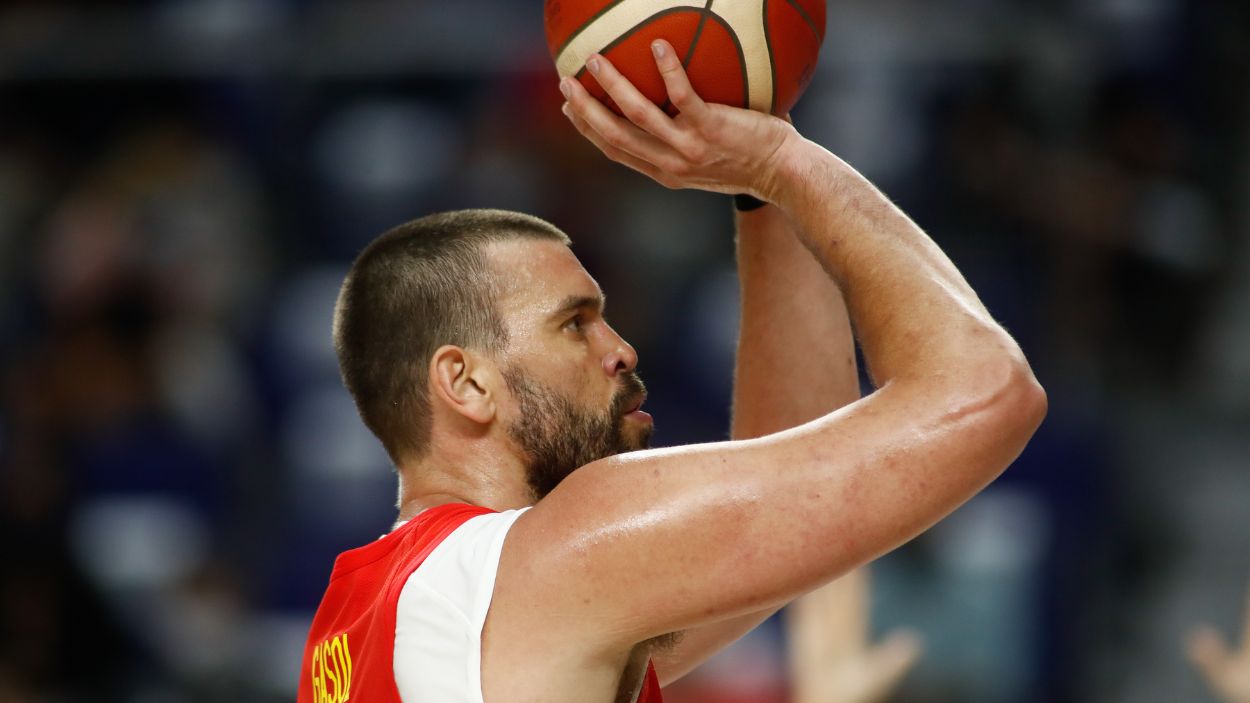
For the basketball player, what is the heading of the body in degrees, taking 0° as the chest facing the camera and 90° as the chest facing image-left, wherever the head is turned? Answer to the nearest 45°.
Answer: approximately 270°

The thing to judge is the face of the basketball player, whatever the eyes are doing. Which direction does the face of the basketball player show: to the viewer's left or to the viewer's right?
to the viewer's right
